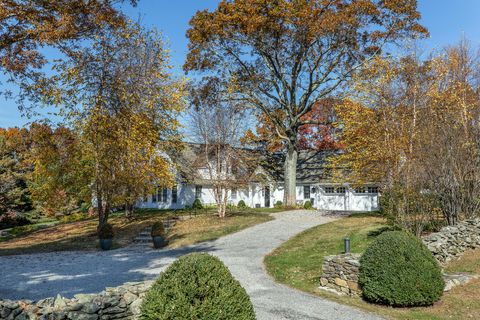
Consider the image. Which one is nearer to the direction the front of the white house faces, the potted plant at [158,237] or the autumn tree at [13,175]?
the potted plant

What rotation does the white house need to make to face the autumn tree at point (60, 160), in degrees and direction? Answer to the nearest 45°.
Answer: approximately 45° to its right

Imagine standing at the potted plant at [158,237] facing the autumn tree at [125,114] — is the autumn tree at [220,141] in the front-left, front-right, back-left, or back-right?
front-right

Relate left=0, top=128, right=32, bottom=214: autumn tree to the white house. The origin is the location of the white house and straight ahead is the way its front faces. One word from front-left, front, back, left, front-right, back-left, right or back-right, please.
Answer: right

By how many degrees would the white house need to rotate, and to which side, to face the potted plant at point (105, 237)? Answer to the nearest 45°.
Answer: approximately 45° to its right

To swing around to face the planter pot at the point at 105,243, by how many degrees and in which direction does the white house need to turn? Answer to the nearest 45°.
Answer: approximately 45° to its right

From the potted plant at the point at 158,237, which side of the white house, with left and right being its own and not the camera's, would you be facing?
front

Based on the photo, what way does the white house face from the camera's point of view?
toward the camera

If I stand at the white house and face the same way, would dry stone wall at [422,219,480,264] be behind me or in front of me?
in front

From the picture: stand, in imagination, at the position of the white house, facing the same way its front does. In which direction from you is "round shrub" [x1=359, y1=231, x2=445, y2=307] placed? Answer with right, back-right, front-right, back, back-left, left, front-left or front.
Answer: front

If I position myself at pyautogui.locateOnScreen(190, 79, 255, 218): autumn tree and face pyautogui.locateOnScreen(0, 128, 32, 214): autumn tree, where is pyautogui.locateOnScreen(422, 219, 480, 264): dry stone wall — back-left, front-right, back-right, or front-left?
back-left

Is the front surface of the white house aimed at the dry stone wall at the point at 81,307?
yes

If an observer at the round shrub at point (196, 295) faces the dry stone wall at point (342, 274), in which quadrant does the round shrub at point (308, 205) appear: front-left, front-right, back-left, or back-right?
front-left

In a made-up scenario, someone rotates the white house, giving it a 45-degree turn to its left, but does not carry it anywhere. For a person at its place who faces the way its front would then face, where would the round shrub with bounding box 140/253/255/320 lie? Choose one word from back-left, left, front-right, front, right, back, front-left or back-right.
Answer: front-right
